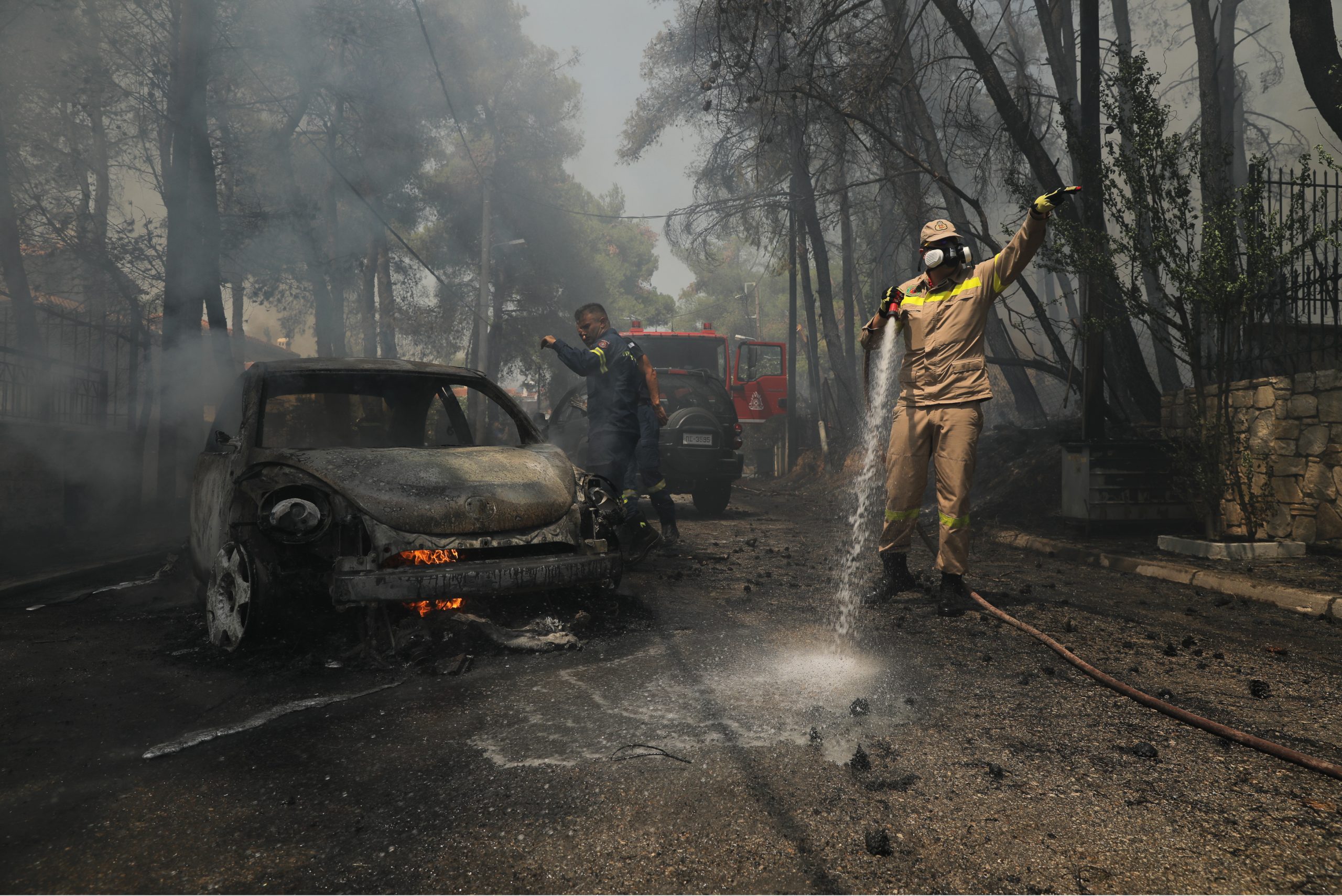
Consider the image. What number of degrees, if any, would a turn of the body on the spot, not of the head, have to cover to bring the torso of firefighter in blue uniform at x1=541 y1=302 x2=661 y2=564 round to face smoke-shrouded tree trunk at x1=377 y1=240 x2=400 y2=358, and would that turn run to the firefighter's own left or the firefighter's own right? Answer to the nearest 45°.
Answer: approximately 90° to the firefighter's own right

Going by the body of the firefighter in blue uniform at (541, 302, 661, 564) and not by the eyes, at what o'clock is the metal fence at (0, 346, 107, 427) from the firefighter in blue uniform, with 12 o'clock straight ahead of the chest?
The metal fence is roughly at 1 o'clock from the firefighter in blue uniform.

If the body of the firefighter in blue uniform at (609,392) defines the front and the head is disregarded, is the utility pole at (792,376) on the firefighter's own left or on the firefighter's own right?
on the firefighter's own right

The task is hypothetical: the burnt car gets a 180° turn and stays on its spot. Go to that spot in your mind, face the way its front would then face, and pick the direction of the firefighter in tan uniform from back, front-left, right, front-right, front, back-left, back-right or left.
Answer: back-right

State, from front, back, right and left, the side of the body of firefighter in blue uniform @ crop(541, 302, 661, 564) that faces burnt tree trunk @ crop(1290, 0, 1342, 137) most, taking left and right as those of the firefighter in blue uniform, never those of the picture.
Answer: back

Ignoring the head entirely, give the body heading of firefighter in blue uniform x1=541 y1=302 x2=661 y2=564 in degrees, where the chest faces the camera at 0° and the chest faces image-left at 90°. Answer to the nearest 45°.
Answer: approximately 90°

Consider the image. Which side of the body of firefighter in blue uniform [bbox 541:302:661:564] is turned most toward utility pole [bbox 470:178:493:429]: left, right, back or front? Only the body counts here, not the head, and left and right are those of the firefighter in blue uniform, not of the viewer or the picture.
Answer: right

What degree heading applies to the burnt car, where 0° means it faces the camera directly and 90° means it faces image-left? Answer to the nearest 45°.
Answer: approximately 315°

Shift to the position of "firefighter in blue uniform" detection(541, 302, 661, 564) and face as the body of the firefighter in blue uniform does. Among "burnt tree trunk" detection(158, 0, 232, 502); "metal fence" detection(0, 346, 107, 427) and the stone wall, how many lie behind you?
1
